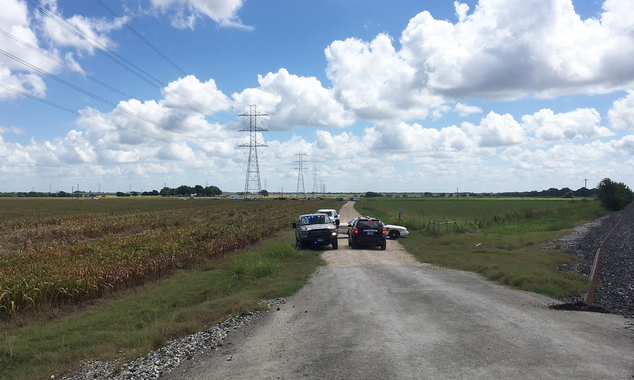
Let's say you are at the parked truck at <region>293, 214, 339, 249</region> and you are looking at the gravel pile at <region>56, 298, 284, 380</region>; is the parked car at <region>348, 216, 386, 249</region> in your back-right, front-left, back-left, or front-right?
back-left

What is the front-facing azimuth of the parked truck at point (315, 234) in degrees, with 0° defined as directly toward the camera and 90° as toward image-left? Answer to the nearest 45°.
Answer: approximately 0°

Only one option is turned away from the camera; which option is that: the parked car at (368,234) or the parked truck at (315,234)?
the parked car at (368,234)

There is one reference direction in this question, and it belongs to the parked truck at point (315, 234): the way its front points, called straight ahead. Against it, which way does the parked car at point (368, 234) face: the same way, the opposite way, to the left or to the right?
the opposite way

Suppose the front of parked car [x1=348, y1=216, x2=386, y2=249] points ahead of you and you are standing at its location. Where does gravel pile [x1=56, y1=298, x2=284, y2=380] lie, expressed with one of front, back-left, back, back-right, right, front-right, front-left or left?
back

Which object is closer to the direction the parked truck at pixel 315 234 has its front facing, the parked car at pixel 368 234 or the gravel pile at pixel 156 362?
the gravel pile

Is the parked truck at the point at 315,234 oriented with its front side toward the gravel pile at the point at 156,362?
yes

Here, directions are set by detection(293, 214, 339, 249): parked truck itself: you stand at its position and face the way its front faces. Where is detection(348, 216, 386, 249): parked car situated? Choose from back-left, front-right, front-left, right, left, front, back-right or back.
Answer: left

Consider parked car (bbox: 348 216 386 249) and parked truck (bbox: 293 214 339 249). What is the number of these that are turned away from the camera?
1

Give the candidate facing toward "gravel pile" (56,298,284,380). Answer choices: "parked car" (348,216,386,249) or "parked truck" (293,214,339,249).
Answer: "parked truck" (293,214,339,249)

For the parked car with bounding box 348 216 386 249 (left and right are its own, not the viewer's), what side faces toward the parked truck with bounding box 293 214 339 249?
left

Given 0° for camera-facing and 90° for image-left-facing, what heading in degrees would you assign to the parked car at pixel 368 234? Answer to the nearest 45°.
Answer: approximately 180°
